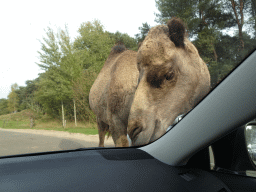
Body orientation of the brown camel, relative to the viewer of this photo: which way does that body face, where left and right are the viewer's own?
facing the viewer and to the right of the viewer
